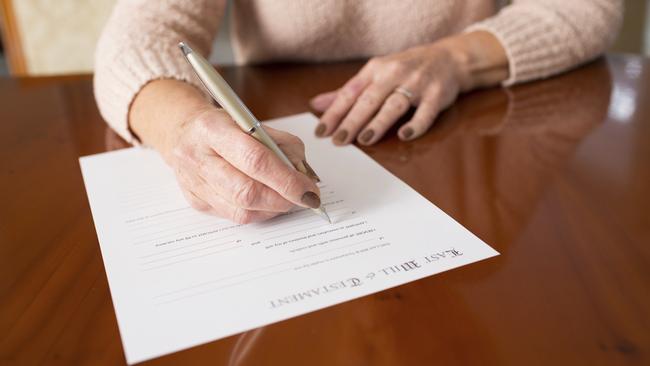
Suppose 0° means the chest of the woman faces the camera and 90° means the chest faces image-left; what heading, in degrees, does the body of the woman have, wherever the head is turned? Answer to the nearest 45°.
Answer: approximately 0°
